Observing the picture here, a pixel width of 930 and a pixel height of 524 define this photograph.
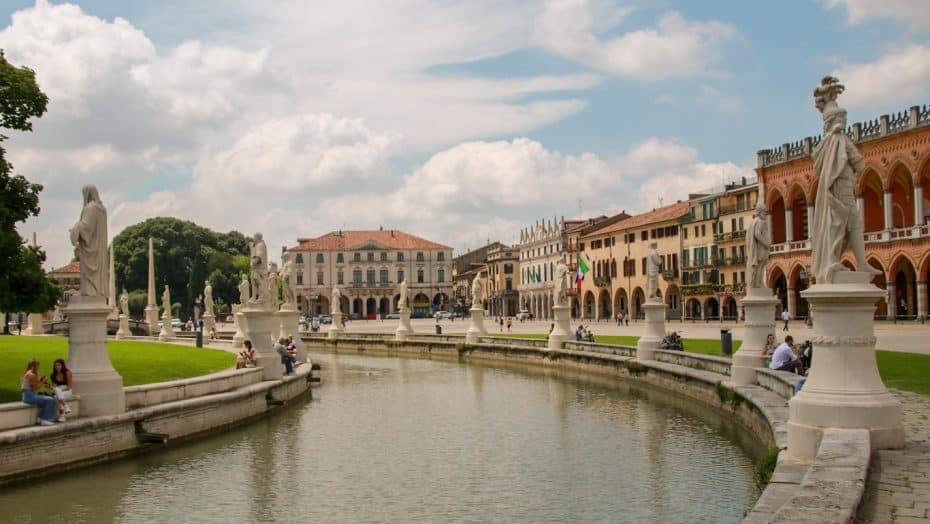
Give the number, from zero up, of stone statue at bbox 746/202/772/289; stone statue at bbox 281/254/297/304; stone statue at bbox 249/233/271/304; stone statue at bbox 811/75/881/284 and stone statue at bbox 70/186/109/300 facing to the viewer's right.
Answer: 2

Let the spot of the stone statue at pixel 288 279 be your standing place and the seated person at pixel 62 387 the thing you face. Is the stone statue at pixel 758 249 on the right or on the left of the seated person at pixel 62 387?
left
